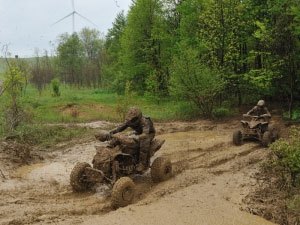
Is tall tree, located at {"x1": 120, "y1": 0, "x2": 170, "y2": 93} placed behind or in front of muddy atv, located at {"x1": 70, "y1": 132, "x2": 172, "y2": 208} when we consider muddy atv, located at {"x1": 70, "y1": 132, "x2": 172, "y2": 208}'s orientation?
behind

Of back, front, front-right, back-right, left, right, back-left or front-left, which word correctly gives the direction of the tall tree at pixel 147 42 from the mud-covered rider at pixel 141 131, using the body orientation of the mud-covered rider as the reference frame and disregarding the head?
back-right

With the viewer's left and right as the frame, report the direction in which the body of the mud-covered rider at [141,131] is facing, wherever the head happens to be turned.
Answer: facing the viewer and to the left of the viewer

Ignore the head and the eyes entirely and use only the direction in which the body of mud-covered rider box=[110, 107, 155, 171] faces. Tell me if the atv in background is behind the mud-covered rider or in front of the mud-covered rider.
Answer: behind

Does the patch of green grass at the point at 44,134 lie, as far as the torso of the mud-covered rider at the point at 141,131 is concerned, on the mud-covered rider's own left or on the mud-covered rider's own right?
on the mud-covered rider's own right

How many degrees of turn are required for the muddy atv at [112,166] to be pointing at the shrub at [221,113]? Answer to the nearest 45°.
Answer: approximately 180°

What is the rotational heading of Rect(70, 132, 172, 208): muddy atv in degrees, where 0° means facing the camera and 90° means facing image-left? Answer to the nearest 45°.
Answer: approximately 45°

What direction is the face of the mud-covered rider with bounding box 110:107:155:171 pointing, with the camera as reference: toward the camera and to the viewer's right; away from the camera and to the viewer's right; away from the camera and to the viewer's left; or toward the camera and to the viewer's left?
toward the camera and to the viewer's left

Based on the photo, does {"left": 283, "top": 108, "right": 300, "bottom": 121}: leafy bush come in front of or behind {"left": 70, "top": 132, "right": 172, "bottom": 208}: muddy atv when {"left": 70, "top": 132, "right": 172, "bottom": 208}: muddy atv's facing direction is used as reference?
behind

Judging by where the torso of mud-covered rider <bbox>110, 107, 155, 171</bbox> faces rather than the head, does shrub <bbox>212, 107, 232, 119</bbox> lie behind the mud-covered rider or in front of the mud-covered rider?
behind
